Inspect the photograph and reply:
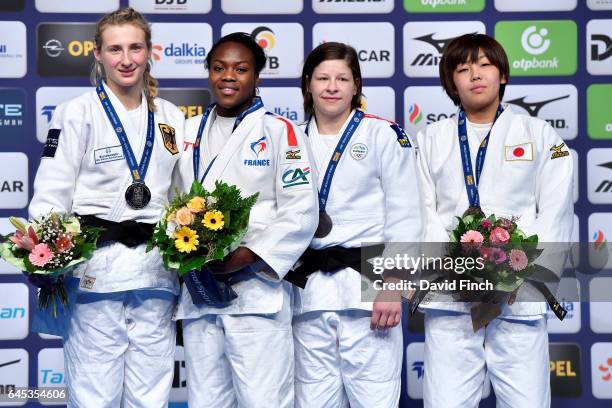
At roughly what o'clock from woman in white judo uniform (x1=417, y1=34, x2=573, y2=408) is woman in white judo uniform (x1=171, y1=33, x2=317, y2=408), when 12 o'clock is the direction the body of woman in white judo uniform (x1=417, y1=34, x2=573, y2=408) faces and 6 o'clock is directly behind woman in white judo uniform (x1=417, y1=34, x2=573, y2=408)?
woman in white judo uniform (x1=171, y1=33, x2=317, y2=408) is roughly at 2 o'clock from woman in white judo uniform (x1=417, y1=34, x2=573, y2=408).

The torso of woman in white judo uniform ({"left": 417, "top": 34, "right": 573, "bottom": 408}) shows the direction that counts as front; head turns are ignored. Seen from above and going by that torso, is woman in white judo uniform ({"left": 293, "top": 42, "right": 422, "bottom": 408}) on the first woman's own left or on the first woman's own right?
on the first woman's own right

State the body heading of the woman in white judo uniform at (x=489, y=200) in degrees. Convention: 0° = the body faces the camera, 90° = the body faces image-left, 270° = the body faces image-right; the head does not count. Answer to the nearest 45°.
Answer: approximately 0°

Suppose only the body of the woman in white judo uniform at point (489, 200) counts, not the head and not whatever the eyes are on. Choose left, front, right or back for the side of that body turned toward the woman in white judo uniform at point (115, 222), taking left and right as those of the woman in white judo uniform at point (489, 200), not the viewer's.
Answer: right
